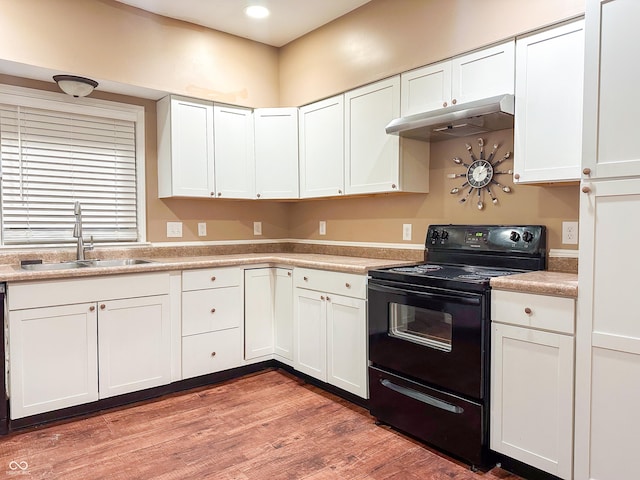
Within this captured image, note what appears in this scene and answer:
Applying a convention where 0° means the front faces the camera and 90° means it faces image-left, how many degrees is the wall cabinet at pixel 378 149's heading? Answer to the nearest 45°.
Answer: approximately 45°

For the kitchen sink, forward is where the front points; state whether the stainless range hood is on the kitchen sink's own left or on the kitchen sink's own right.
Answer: on the kitchen sink's own left

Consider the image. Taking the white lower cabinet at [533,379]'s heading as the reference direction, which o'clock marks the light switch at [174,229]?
The light switch is roughly at 2 o'clock from the white lower cabinet.

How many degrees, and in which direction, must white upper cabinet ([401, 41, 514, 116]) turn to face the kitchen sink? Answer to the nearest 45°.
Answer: approximately 45° to its right
